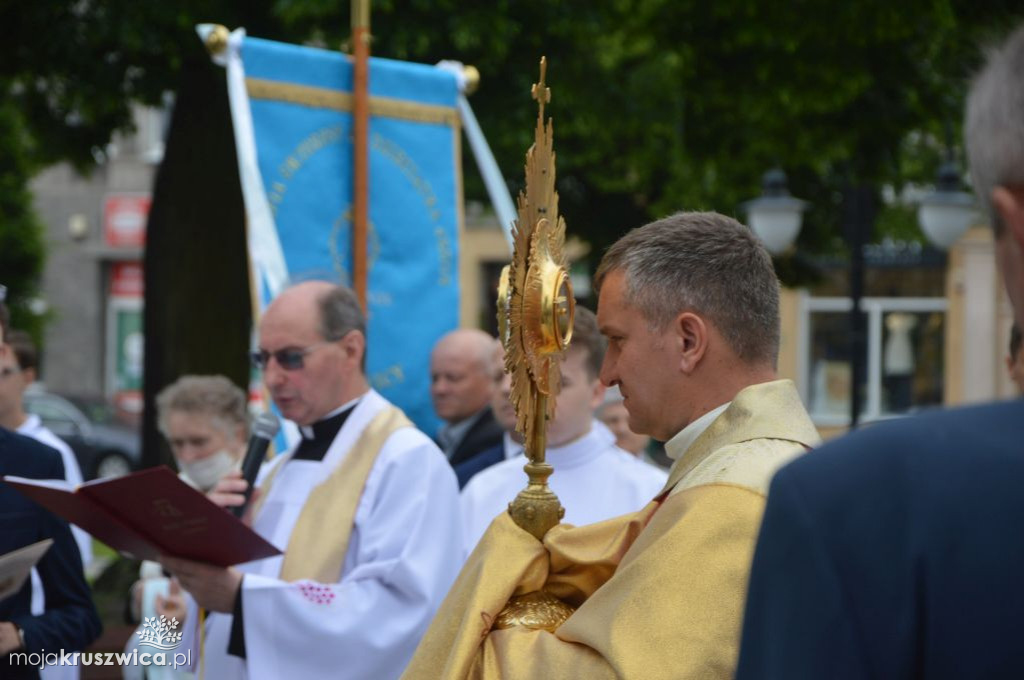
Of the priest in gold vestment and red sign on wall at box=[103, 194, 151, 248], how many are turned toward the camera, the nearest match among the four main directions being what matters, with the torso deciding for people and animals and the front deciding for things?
1

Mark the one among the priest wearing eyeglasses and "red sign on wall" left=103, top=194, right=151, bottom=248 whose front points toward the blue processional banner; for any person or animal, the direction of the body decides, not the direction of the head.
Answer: the red sign on wall

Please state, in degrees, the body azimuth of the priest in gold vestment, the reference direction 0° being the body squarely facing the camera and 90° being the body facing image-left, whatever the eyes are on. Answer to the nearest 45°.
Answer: approximately 90°

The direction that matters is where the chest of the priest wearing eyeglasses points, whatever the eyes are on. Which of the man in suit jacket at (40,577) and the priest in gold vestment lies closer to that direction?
the man in suit jacket

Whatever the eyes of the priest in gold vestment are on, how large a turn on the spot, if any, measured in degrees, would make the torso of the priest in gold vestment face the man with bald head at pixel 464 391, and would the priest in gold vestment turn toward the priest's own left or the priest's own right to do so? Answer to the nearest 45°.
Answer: approximately 90° to the priest's own right

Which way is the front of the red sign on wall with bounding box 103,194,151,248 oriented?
toward the camera

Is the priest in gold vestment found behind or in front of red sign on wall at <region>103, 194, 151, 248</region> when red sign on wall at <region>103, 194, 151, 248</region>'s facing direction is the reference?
in front

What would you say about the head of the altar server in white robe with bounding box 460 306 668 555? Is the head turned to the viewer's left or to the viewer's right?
to the viewer's left

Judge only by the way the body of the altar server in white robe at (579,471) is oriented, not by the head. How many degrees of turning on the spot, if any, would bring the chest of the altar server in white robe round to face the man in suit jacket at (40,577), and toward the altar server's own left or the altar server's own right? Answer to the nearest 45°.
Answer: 0° — they already face them

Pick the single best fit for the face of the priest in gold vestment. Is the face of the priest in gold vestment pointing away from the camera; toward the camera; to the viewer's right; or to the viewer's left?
to the viewer's left

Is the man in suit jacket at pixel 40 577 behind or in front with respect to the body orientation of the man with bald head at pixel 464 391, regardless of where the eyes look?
in front

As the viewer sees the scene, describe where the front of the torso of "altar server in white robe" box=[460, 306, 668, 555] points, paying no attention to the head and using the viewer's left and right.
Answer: facing the viewer and to the left of the viewer

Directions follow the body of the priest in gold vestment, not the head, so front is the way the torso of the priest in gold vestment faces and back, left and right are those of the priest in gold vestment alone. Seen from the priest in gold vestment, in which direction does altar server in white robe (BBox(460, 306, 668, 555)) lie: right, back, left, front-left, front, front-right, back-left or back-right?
right
